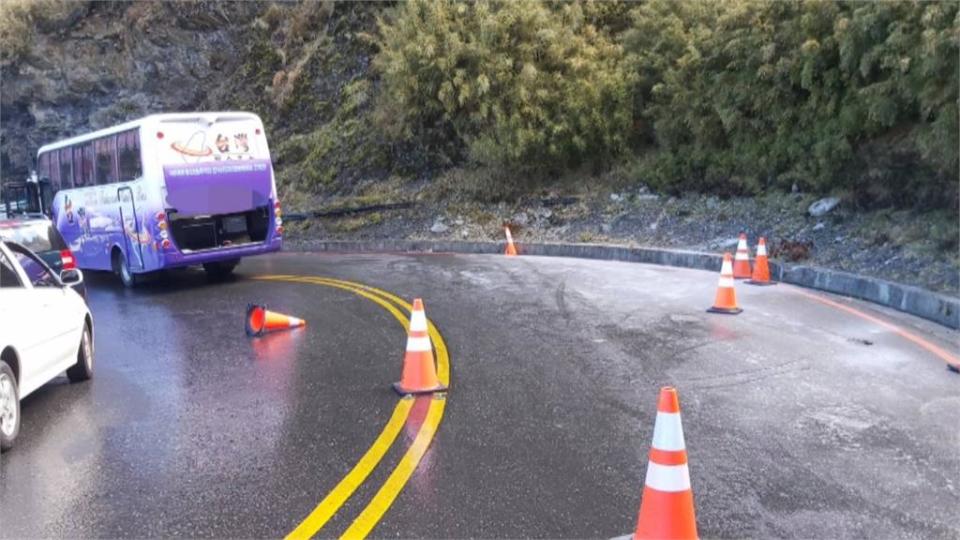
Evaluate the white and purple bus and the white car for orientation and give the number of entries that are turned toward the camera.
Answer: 0

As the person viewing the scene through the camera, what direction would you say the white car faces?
facing away from the viewer and to the right of the viewer

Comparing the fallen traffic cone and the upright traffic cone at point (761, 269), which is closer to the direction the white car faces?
the fallen traffic cone

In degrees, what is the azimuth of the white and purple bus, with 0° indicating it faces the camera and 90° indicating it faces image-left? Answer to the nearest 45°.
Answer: approximately 135°

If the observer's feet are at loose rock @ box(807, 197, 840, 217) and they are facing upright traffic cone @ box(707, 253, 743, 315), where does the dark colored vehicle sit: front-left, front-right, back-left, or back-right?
front-right

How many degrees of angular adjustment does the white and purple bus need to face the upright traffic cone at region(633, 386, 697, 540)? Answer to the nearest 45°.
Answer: approximately 135° to its left

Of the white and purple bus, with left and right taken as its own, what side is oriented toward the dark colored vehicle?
left

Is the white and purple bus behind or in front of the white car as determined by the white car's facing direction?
in front

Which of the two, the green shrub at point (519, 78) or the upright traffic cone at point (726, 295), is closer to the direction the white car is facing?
the green shrub
